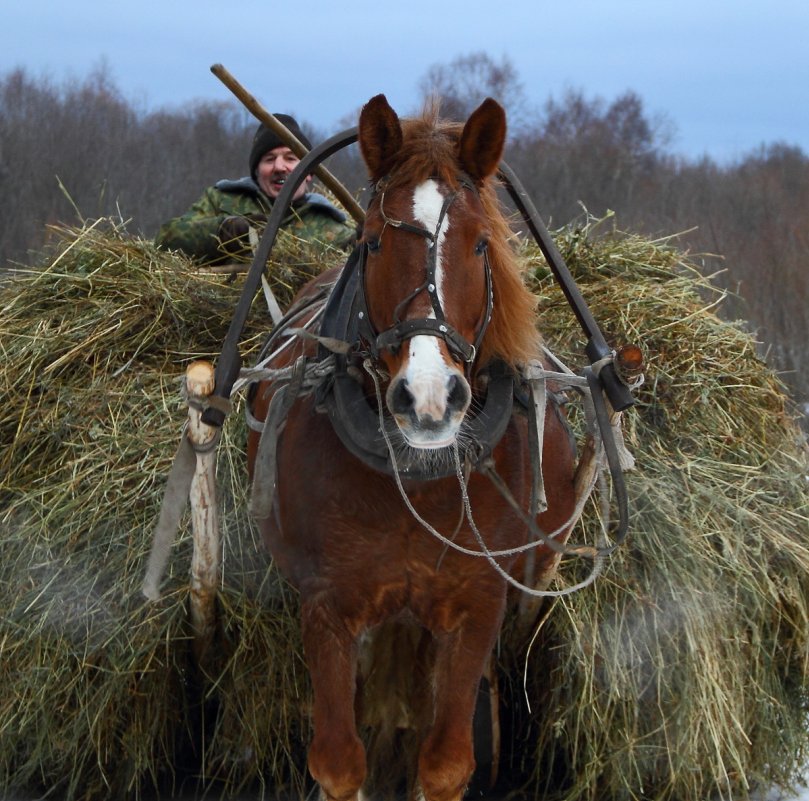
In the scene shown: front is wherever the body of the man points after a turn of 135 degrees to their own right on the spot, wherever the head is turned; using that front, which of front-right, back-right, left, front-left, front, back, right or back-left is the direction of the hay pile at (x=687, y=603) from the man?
back

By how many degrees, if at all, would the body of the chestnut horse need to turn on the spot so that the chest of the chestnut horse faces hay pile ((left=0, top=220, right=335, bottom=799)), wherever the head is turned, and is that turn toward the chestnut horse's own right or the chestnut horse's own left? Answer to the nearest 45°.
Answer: approximately 135° to the chestnut horse's own right

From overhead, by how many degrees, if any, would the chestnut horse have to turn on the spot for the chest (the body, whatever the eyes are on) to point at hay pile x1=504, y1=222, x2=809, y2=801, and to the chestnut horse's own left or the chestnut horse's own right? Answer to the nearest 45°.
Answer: approximately 135° to the chestnut horse's own left

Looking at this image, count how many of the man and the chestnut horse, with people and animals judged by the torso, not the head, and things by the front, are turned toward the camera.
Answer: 2

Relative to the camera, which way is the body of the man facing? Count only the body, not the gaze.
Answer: toward the camera

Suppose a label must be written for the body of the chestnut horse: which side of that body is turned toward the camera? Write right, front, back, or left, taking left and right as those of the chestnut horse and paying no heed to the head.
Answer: front
